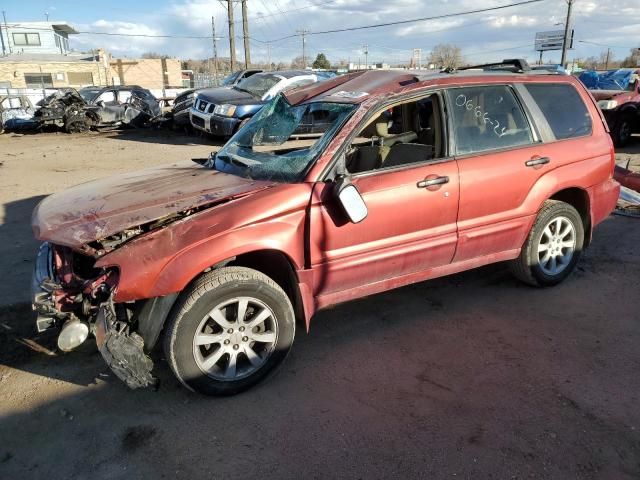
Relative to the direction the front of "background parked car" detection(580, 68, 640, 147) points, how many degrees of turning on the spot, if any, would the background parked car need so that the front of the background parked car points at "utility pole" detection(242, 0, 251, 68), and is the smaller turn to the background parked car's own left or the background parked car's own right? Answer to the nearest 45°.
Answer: approximately 90° to the background parked car's own right

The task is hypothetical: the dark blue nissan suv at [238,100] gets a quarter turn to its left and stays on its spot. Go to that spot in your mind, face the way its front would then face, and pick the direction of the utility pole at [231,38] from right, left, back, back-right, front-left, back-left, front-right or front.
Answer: back-left

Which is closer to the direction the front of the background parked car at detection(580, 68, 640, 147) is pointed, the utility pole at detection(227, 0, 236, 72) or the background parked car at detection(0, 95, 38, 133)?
the background parked car

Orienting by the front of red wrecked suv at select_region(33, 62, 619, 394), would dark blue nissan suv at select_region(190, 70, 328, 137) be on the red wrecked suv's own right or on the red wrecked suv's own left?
on the red wrecked suv's own right

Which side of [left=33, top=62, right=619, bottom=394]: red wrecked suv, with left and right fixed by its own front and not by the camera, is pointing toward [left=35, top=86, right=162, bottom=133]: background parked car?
right

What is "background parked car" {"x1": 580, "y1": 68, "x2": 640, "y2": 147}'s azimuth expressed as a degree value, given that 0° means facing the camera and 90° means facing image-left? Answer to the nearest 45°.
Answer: approximately 45°

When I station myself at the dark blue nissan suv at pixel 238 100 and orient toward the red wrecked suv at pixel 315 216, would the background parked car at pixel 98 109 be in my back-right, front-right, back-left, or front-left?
back-right

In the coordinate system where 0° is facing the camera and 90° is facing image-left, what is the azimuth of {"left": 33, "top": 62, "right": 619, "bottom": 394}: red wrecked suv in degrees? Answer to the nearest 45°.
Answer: approximately 45°

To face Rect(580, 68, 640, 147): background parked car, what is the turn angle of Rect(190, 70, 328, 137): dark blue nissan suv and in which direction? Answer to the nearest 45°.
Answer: approximately 135° to its left

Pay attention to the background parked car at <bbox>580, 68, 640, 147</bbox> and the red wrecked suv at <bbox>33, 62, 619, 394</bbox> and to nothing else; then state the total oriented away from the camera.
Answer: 0

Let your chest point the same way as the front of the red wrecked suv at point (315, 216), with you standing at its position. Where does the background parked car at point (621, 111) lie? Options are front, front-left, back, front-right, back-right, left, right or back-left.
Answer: back

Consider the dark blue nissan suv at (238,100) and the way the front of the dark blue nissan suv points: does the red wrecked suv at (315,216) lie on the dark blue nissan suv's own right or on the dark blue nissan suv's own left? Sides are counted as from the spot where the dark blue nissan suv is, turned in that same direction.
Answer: on the dark blue nissan suv's own left
